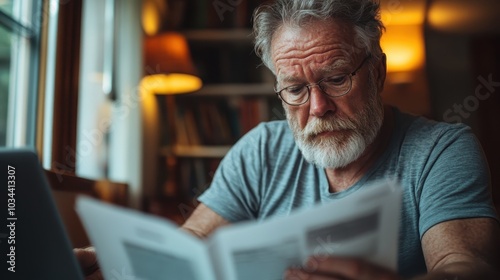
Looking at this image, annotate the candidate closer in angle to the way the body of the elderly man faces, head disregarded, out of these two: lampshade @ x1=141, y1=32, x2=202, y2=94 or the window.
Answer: the window

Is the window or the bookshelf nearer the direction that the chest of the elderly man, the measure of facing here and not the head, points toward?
the window

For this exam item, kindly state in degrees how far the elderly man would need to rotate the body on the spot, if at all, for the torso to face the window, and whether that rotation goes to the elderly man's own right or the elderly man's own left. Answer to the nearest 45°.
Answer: approximately 90° to the elderly man's own right

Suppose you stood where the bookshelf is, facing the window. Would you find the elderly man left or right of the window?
left

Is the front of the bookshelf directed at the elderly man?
yes

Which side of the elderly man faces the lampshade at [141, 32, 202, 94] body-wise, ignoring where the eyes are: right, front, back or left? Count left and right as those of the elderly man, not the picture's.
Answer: back

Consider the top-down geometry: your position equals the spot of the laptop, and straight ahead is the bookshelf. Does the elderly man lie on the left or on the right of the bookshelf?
right

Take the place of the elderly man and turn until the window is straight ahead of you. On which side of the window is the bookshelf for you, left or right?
right

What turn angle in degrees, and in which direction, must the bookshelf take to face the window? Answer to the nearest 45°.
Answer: approximately 45° to its right

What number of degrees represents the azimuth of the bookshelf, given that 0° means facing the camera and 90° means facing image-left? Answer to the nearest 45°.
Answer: approximately 0°

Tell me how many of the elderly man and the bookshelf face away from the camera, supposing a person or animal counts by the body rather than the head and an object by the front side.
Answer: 0

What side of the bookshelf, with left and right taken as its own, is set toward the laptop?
front

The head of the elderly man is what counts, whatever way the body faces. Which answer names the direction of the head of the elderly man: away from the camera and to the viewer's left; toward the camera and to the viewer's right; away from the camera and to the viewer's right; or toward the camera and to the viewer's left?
toward the camera and to the viewer's left
